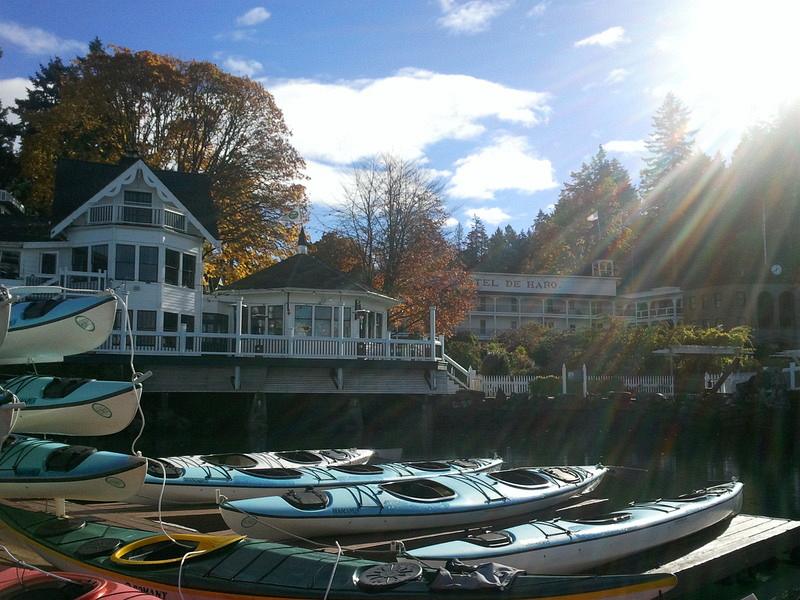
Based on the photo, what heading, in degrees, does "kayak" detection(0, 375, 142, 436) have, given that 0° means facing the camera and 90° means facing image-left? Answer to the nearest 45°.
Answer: approximately 315°

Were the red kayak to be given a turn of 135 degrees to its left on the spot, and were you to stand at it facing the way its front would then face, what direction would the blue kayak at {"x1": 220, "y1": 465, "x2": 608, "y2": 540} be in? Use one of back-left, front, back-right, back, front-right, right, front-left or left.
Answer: front-right

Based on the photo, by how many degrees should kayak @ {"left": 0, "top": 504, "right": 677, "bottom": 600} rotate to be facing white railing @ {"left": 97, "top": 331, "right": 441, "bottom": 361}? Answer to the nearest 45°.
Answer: approximately 135° to its left

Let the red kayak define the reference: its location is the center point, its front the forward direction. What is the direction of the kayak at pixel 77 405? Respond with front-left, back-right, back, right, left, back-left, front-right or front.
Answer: back-left

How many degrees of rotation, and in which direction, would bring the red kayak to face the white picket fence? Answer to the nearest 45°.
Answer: approximately 90° to its left

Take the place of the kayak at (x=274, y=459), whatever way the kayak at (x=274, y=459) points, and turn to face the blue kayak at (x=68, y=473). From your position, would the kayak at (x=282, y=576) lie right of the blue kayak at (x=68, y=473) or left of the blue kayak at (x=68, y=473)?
left

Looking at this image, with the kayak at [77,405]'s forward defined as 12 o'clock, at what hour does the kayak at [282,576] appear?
the kayak at [282,576] is roughly at 1 o'clock from the kayak at [77,405].
